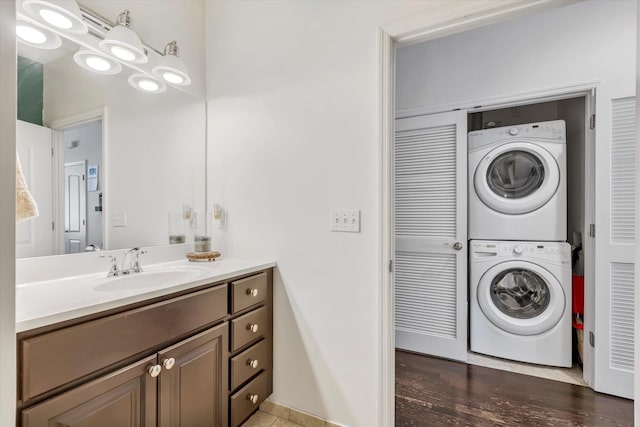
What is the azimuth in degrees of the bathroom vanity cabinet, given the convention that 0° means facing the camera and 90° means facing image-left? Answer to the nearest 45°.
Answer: approximately 315°

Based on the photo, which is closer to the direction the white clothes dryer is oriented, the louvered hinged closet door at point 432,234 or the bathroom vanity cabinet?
the bathroom vanity cabinet

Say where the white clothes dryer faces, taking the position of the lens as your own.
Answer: facing the viewer

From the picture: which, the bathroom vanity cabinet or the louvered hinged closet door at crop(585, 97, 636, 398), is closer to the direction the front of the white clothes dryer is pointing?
the bathroom vanity cabinet

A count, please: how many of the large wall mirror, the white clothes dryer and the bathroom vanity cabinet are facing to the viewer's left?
0

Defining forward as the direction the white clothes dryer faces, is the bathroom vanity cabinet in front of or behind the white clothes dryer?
in front

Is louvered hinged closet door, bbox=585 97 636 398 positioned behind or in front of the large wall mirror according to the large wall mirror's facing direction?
in front

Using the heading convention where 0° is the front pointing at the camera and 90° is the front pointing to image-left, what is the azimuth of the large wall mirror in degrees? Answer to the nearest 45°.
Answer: approximately 315°

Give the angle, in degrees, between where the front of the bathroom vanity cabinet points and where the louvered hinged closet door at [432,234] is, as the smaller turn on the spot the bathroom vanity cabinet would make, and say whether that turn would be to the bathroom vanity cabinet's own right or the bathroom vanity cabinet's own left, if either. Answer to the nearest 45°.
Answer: approximately 45° to the bathroom vanity cabinet's own left
